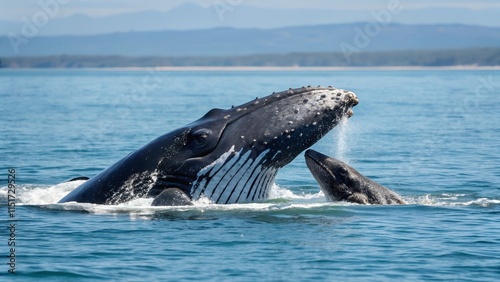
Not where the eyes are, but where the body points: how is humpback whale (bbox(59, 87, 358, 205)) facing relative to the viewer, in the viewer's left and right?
facing to the right of the viewer
